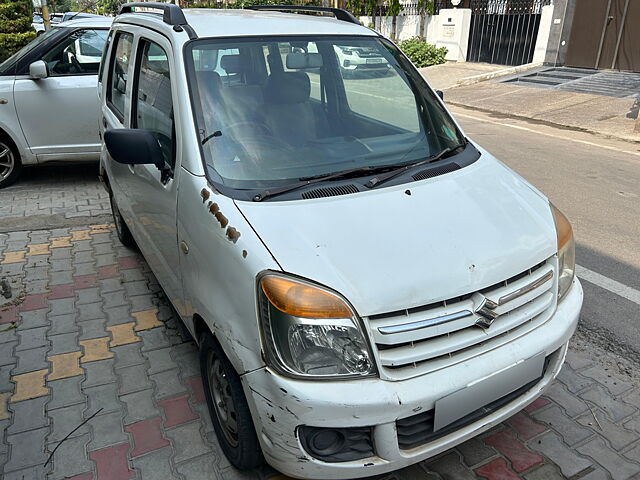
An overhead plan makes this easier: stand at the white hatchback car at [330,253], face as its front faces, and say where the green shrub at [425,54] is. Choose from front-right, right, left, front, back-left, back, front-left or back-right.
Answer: back-left

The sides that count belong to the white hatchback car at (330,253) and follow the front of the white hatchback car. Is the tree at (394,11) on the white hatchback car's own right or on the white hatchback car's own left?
on the white hatchback car's own left

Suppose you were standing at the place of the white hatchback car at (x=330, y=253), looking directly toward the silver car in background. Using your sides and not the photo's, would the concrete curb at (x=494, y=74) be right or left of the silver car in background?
right

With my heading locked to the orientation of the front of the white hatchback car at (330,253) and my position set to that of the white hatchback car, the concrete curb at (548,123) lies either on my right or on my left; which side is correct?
on my left

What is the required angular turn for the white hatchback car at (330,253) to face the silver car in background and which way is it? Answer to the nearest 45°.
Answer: approximately 180°

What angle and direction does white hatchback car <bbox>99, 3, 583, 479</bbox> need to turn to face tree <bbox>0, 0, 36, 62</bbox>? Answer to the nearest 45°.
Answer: approximately 180°

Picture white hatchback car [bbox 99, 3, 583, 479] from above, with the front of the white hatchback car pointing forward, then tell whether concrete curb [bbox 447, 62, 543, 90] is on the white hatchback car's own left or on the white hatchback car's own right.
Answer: on the white hatchback car's own left

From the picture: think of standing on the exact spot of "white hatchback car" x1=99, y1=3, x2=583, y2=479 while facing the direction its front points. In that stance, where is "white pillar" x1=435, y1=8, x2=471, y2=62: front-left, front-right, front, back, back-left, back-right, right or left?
back-left

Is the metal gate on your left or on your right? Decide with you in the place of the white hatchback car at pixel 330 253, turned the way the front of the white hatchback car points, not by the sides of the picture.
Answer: on your left

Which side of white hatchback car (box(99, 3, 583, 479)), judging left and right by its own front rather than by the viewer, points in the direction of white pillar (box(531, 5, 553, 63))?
left

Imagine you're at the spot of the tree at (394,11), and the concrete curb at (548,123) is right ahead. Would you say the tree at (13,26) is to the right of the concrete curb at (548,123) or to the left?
right

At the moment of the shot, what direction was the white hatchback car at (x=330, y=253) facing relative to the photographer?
facing the viewer and to the right of the viewer
